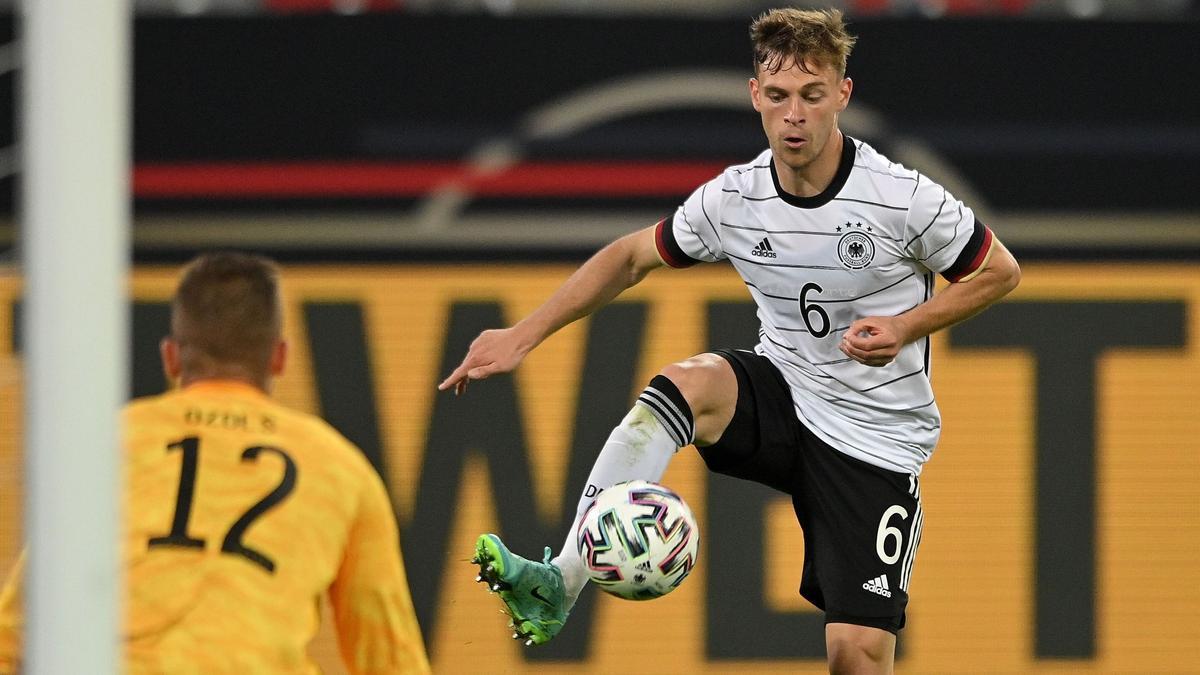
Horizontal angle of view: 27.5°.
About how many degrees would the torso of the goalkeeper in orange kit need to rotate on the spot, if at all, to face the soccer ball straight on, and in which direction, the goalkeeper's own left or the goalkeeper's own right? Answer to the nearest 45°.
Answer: approximately 45° to the goalkeeper's own right

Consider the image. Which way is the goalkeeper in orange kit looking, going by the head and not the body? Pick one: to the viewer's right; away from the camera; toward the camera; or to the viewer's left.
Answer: away from the camera

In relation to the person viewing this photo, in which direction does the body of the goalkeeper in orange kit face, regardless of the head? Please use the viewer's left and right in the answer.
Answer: facing away from the viewer
